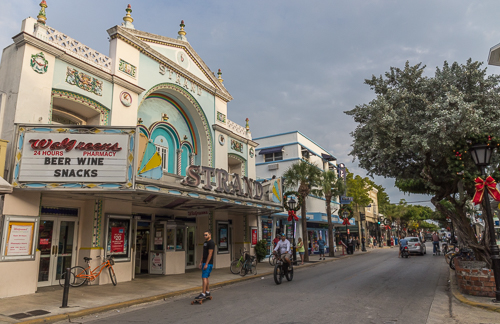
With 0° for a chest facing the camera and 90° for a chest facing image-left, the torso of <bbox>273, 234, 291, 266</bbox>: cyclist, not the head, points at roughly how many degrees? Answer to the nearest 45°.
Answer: approximately 45°

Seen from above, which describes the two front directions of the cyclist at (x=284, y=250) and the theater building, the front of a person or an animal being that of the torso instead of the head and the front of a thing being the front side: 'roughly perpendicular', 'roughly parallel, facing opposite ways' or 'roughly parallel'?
roughly perpendicular

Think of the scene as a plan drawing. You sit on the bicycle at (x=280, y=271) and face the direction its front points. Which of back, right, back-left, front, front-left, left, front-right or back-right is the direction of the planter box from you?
left

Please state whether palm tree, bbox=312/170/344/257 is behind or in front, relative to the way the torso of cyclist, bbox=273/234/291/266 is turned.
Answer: behind

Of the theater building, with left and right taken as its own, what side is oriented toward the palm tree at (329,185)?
left

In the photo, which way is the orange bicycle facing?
to the viewer's right

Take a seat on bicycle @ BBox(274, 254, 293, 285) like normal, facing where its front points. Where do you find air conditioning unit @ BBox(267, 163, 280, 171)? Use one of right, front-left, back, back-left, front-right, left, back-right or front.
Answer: back-right

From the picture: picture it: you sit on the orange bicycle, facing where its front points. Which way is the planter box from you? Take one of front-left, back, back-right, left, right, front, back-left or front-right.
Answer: front-right

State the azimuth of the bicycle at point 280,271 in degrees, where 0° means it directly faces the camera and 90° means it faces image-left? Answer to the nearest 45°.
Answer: approximately 45°

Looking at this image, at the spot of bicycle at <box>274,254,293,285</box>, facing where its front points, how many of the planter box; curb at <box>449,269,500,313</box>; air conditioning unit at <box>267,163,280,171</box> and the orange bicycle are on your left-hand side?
2

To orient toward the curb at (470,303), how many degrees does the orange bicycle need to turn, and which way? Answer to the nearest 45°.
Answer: approximately 45° to its right
